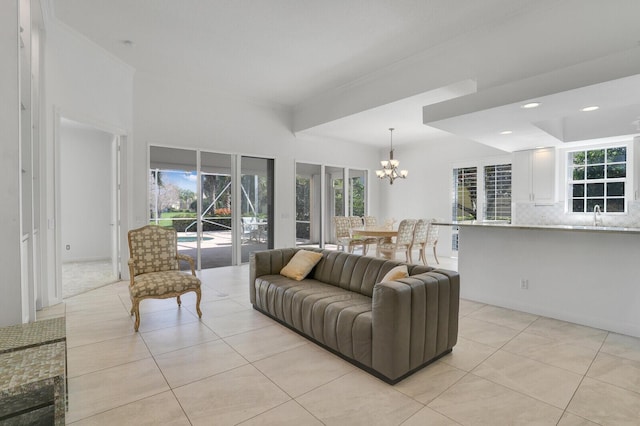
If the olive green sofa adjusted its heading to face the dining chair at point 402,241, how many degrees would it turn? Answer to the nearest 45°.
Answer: approximately 135° to its right

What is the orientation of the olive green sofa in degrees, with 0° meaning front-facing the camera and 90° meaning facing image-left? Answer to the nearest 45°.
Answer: approximately 45°

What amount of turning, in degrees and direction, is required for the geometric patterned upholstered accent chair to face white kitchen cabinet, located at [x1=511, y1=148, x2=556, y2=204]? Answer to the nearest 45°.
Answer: approximately 45° to its left

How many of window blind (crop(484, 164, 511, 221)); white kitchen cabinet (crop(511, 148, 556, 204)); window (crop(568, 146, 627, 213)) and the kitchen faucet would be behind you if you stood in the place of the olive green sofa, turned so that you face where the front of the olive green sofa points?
4

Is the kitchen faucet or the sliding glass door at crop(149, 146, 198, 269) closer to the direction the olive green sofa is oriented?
the sliding glass door

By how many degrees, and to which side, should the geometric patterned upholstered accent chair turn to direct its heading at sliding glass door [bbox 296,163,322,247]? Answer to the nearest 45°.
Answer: approximately 90° to its left

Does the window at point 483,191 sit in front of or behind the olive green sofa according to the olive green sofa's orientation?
behind

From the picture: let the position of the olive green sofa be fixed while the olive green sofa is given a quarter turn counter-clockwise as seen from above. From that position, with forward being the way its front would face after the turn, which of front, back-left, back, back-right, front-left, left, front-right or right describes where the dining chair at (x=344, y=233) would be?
back-left

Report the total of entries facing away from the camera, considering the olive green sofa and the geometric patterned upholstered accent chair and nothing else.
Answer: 0

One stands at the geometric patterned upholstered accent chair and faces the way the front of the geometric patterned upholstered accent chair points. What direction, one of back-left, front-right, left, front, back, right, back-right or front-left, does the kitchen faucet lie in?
front-left

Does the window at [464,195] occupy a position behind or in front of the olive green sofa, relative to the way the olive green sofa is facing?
behind

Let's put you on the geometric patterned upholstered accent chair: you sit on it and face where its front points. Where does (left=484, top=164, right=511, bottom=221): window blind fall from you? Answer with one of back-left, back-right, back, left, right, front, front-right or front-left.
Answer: front-left

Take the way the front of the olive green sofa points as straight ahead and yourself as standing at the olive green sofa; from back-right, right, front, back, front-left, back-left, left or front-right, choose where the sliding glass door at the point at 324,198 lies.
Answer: back-right

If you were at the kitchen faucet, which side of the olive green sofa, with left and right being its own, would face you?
back

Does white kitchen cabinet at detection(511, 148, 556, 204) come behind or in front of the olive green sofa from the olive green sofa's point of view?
behind
